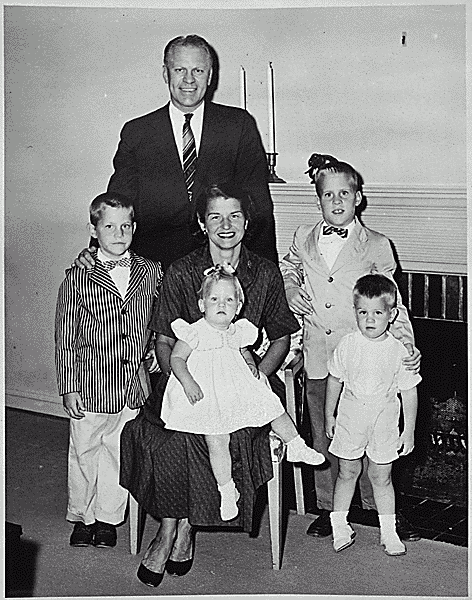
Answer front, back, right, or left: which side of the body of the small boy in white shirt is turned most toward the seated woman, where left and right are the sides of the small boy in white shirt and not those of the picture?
right

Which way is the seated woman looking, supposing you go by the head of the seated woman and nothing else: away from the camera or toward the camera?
toward the camera

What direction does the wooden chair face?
toward the camera

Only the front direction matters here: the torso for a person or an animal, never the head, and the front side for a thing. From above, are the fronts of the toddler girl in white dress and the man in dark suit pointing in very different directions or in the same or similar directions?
same or similar directions

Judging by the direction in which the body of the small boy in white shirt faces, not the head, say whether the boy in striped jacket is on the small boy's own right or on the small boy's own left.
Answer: on the small boy's own right

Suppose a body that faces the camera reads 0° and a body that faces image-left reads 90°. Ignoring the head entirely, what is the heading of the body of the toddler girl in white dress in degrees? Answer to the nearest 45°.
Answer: approximately 0°

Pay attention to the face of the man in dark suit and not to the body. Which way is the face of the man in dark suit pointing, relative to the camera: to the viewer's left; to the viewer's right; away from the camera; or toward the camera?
toward the camera

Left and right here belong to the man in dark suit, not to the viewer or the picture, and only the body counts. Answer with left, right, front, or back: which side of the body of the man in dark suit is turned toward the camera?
front

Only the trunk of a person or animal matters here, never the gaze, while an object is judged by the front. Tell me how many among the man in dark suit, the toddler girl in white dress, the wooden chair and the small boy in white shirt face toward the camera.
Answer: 4

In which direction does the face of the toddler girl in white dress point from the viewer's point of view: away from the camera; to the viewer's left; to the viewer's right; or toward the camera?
toward the camera
